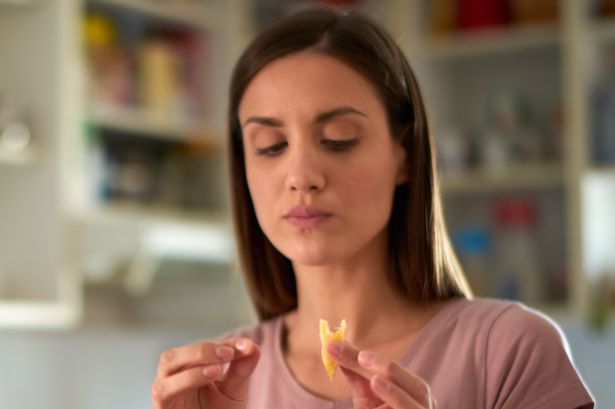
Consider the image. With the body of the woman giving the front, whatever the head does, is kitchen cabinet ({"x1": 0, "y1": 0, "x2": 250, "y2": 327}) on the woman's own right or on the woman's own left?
on the woman's own right

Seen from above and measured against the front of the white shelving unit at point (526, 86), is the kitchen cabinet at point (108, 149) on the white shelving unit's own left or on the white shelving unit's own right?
on the white shelving unit's own right

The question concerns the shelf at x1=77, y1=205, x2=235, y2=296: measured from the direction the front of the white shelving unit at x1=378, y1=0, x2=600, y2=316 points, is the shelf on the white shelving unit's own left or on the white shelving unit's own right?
on the white shelving unit's own right

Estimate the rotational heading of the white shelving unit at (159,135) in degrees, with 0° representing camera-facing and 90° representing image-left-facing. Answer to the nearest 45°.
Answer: approximately 0°

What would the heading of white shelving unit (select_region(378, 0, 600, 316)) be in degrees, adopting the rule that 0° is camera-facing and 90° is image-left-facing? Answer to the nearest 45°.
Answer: approximately 0°

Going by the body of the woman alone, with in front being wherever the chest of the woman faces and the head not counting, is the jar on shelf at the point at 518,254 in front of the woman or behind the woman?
behind

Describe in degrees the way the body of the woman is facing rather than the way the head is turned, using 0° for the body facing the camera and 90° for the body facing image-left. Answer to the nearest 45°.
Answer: approximately 45°
